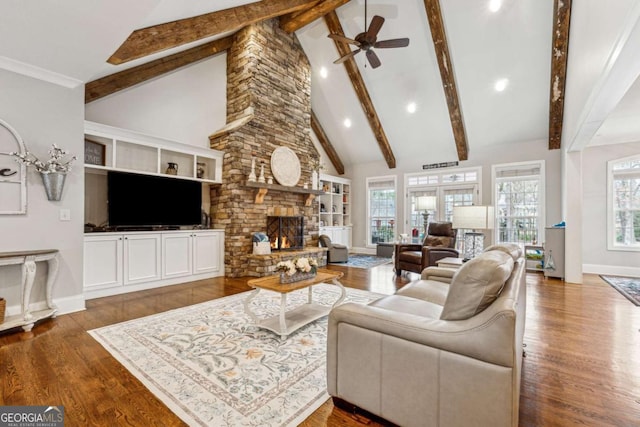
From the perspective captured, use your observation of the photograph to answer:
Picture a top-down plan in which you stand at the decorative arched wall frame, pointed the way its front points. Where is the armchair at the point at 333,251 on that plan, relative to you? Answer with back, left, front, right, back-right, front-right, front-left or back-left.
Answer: left

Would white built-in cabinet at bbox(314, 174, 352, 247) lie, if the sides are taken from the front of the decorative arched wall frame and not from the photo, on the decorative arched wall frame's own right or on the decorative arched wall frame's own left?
on the decorative arched wall frame's own left

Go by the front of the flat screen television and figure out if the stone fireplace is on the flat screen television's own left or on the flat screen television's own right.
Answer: on the flat screen television's own left

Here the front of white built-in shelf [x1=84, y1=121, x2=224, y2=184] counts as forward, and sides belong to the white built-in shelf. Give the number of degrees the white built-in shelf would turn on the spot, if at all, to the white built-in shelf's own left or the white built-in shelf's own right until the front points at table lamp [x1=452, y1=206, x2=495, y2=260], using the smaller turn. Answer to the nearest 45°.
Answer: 0° — it already faces it

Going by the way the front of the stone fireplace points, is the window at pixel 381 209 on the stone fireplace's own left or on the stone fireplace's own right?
on the stone fireplace's own left

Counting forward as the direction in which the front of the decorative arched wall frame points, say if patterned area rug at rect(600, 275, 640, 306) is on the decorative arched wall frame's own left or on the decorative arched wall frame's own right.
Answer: on the decorative arched wall frame's own left

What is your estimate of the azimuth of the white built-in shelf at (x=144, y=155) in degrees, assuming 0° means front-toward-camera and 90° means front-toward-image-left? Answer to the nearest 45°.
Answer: approximately 315°

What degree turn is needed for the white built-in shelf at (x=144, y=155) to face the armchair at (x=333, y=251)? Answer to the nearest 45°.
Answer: approximately 45° to its left

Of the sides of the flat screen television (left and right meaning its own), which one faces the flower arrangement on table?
front

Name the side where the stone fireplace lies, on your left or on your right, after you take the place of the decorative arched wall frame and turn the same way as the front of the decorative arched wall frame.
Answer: on your left

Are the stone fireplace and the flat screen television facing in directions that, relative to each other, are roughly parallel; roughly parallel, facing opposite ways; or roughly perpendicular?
roughly parallel

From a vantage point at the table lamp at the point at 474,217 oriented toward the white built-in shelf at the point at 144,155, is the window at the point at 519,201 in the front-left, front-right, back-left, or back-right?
back-right

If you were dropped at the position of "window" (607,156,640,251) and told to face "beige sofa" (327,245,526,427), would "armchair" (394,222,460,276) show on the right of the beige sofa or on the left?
right
